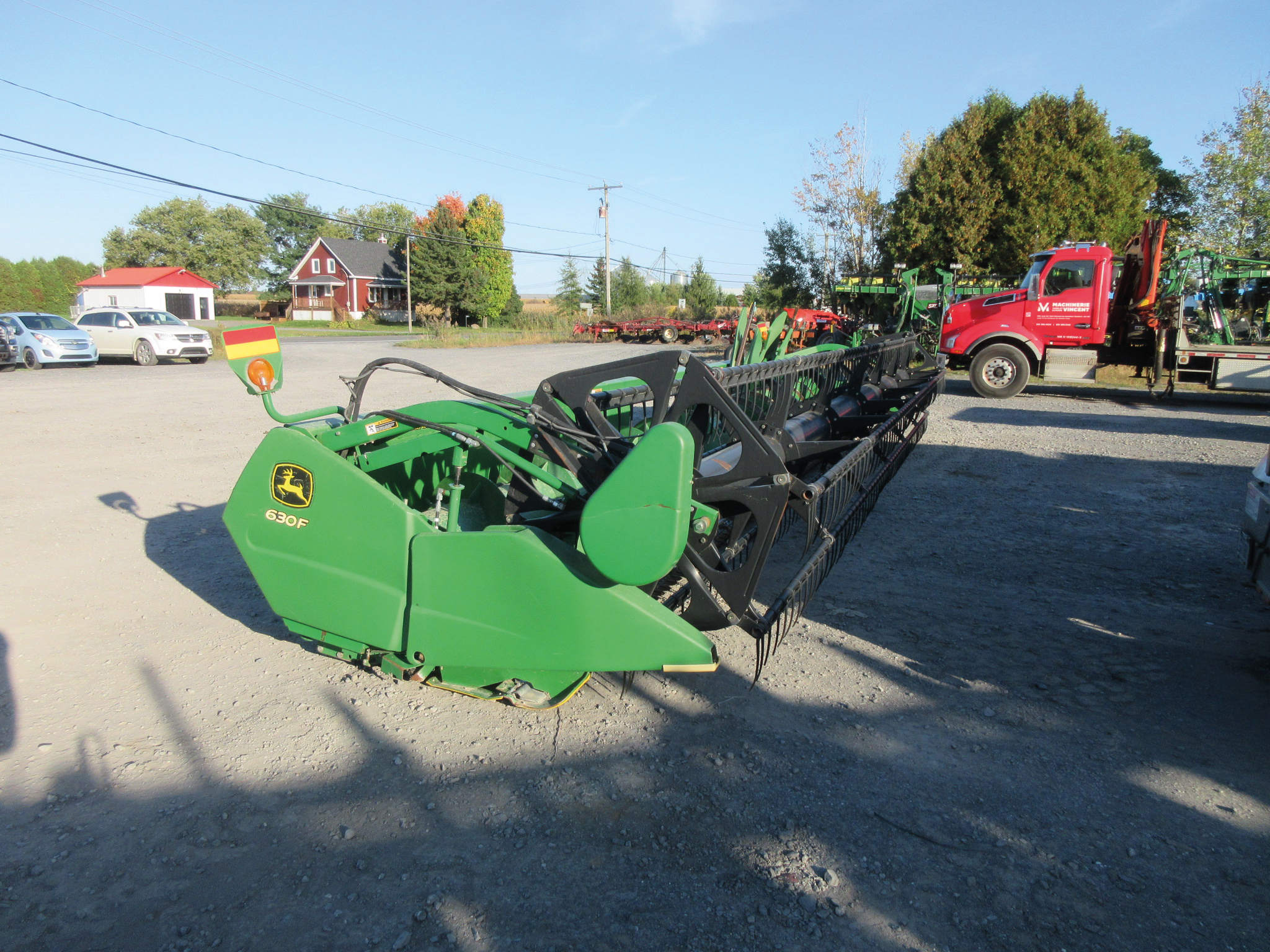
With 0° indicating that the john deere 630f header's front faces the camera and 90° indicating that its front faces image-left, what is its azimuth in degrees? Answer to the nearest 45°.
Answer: approximately 315°

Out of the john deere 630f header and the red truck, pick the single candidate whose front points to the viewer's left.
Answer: the red truck

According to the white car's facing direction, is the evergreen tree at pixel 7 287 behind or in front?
behind

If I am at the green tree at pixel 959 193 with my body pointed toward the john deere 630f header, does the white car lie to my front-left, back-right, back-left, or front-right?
front-right

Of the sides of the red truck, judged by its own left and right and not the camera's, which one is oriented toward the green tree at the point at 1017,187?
right

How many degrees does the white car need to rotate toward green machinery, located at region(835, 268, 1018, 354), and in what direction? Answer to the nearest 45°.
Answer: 0° — it already faces it

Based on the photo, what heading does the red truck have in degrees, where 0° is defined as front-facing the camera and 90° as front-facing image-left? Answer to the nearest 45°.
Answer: approximately 90°

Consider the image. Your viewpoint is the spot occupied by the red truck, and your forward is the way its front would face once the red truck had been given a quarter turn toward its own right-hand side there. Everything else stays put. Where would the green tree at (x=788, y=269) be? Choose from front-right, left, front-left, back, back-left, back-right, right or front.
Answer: front-left

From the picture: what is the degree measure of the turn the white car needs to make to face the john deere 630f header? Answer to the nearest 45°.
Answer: approximately 45° to its right

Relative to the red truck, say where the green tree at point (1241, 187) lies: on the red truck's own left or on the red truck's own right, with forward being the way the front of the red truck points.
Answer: on the red truck's own right

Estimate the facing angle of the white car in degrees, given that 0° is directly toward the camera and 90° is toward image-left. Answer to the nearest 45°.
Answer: approximately 315°

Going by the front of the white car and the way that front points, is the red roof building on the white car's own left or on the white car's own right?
on the white car's own left
